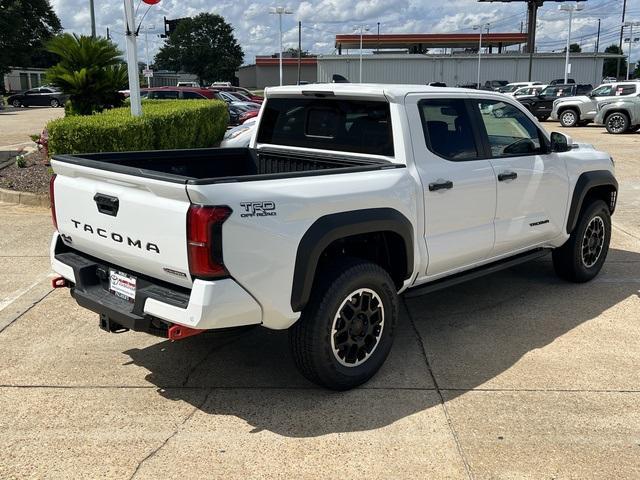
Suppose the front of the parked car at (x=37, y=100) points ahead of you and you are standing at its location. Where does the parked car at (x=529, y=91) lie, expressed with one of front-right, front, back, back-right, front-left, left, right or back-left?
back-left

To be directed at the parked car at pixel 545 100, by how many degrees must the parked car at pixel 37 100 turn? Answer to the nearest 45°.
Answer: approximately 135° to its left

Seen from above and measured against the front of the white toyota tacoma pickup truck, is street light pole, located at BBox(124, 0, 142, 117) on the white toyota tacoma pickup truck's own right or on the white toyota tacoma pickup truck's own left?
on the white toyota tacoma pickup truck's own left

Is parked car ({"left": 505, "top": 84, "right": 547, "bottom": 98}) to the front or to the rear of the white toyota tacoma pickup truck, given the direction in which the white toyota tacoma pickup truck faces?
to the front

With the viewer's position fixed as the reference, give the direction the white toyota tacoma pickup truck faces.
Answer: facing away from the viewer and to the right of the viewer

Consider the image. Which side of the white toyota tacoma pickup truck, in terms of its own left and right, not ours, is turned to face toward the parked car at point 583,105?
front

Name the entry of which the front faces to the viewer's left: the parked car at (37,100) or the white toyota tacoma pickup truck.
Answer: the parked car

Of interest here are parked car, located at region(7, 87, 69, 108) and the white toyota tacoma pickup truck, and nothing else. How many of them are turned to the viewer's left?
1

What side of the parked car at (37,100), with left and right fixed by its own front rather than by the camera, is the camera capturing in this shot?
left

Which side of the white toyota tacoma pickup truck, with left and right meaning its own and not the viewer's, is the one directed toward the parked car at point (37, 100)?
left

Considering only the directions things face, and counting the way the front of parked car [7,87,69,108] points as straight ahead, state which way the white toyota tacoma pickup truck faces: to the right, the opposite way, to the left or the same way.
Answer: the opposite way

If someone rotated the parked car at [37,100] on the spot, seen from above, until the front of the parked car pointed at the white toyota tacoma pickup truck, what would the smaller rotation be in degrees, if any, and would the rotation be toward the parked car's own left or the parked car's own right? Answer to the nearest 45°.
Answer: approximately 90° to the parked car's own left
